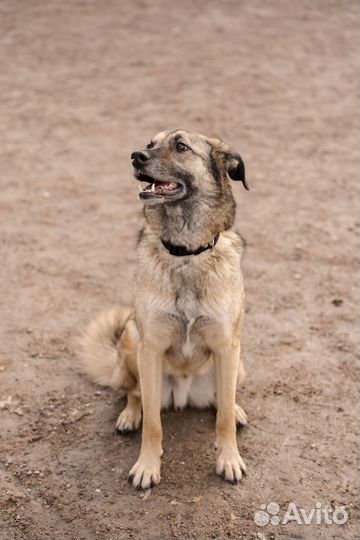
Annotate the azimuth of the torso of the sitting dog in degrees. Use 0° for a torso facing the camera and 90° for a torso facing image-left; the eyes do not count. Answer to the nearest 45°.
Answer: approximately 0°
